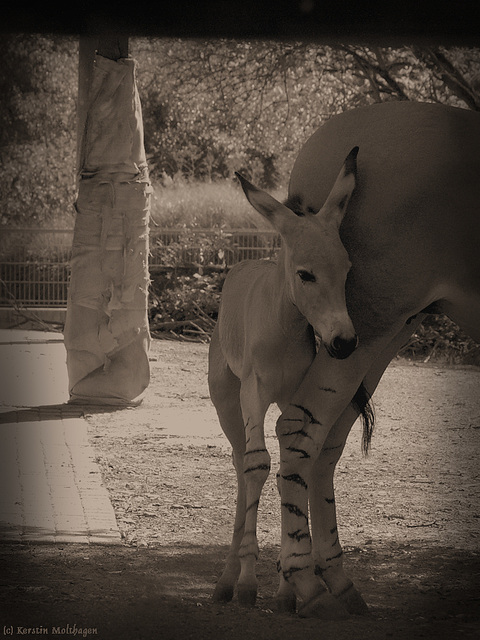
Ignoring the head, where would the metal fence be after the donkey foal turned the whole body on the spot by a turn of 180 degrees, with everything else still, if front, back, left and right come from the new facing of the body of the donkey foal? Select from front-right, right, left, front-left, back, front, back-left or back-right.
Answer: front-right

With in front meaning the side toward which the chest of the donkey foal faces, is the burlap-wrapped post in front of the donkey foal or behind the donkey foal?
behind

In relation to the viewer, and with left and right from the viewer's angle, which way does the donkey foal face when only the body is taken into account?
facing the viewer and to the right of the viewer
